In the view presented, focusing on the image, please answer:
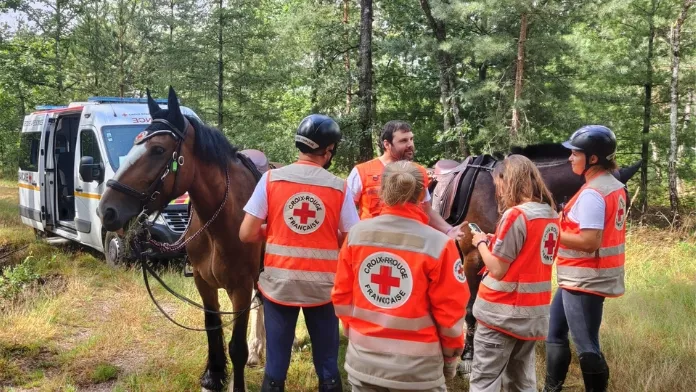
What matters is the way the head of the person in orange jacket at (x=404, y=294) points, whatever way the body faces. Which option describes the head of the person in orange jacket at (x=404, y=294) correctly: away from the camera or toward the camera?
away from the camera

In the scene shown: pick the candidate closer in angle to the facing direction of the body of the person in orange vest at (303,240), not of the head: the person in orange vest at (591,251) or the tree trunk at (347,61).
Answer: the tree trunk

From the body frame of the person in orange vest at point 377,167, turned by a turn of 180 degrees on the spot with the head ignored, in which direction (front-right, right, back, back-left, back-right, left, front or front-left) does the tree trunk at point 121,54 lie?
front

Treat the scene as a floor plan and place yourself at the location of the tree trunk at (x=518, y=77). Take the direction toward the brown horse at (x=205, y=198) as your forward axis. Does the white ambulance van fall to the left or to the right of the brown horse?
right

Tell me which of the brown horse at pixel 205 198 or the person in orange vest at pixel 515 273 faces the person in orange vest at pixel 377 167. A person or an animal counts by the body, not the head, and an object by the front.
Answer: the person in orange vest at pixel 515 273

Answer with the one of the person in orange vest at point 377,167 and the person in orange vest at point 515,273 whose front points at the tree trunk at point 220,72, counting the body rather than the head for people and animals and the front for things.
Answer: the person in orange vest at point 515,273

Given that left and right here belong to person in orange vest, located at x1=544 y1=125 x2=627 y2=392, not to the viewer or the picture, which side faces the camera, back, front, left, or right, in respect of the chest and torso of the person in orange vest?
left

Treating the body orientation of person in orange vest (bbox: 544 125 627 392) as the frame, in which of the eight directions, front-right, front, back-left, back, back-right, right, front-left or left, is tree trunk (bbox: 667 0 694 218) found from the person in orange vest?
right

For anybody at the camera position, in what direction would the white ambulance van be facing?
facing the viewer and to the right of the viewer

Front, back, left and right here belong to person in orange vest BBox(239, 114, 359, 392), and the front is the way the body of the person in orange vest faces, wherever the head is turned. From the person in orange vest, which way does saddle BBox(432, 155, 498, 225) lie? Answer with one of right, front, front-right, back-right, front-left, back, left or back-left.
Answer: front-right

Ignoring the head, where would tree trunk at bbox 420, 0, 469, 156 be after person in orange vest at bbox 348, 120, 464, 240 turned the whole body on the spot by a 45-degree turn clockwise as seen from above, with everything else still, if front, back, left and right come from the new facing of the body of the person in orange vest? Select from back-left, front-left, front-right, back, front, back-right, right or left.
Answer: back

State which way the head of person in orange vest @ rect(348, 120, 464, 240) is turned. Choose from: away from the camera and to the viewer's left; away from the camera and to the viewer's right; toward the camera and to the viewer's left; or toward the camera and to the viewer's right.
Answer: toward the camera and to the viewer's right

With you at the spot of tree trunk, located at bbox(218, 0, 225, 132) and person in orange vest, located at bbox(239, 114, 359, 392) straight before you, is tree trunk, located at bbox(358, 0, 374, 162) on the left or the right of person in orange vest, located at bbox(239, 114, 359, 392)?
left

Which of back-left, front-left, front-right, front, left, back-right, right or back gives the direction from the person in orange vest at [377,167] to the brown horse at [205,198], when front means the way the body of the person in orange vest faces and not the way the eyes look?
right

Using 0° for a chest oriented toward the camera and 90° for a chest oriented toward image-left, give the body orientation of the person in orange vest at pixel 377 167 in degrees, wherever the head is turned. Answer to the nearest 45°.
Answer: approximately 315°

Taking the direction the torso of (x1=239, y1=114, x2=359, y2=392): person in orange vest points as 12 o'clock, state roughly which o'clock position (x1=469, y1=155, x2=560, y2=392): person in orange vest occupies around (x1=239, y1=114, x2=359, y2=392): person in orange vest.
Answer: (x1=469, y1=155, x2=560, y2=392): person in orange vest is roughly at 3 o'clock from (x1=239, y1=114, x2=359, y2=392): person in orange vest.

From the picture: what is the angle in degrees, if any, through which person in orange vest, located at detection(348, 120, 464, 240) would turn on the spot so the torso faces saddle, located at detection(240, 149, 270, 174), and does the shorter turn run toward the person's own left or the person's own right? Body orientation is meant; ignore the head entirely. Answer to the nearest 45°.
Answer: approximately 135° to the person's own right

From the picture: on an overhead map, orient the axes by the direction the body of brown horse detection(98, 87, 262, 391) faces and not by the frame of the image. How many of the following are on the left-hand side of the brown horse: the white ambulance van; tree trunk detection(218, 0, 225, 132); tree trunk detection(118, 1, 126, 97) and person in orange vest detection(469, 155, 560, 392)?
1
